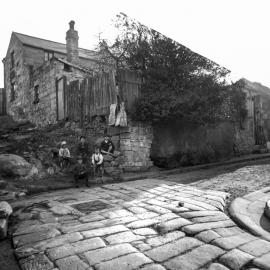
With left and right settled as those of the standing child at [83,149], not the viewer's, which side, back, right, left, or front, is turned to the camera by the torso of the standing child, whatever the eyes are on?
front

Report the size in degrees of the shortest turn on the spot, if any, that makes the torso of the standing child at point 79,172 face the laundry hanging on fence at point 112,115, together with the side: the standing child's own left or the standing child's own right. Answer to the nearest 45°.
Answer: approximately 135° to the standing child's own left

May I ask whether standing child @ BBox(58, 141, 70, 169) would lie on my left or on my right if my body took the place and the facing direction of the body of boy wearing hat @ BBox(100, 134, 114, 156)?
on my right

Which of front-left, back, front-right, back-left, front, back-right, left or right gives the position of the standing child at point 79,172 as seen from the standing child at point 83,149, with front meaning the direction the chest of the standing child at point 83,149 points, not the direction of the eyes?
front

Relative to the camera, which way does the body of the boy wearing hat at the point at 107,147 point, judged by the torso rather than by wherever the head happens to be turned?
toward the camera

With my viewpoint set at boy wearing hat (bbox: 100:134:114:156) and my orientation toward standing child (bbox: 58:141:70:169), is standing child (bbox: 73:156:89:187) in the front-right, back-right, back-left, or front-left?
front-left

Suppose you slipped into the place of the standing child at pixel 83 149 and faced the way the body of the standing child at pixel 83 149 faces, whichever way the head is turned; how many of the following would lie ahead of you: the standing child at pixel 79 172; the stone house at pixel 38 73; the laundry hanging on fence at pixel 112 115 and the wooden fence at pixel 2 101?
1

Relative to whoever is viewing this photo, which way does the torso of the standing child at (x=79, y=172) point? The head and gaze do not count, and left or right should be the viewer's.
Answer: facing the viewer

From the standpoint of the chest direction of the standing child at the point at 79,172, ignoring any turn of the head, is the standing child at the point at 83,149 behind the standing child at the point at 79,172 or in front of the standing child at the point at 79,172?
behind

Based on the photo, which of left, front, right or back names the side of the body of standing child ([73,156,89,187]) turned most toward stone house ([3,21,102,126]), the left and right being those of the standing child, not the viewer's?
back
